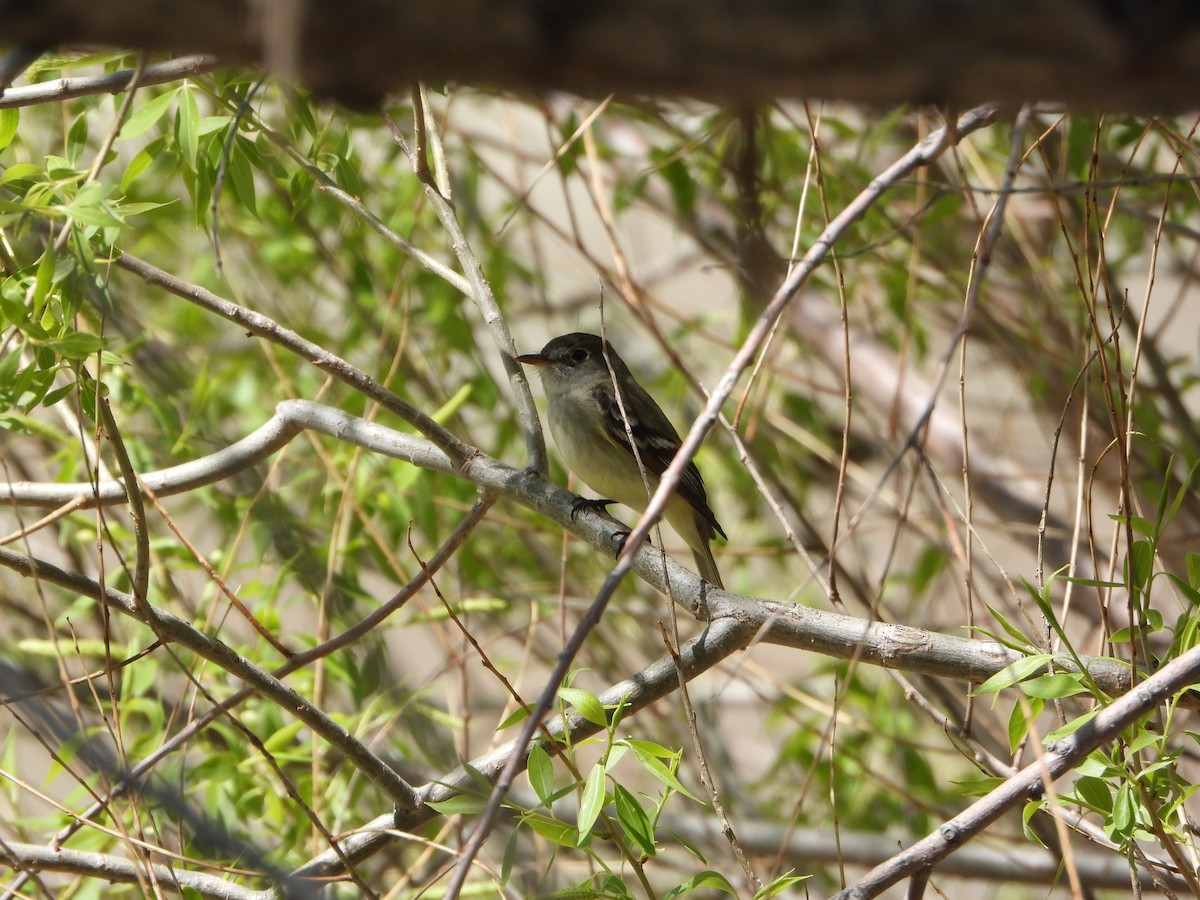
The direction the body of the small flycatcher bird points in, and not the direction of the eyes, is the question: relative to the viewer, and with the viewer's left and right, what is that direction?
facing to the left of the viewer

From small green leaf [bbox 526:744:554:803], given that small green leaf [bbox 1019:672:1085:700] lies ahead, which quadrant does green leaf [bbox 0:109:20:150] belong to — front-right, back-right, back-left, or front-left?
back-left

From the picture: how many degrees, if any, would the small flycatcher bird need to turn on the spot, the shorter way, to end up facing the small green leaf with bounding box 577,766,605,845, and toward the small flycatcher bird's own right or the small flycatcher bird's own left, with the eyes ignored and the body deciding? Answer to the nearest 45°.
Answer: approximately 90° to the small flycatcher bird's own left

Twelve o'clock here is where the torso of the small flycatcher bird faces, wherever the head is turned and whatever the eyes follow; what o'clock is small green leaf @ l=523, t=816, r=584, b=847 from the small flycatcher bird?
The small green leaf is roughly at 9 o'clock from the small flycatcher bird.

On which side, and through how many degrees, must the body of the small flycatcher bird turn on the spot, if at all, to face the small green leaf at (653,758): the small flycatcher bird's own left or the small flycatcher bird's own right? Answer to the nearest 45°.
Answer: approximately 90° to the small flycatcher bird's own left
